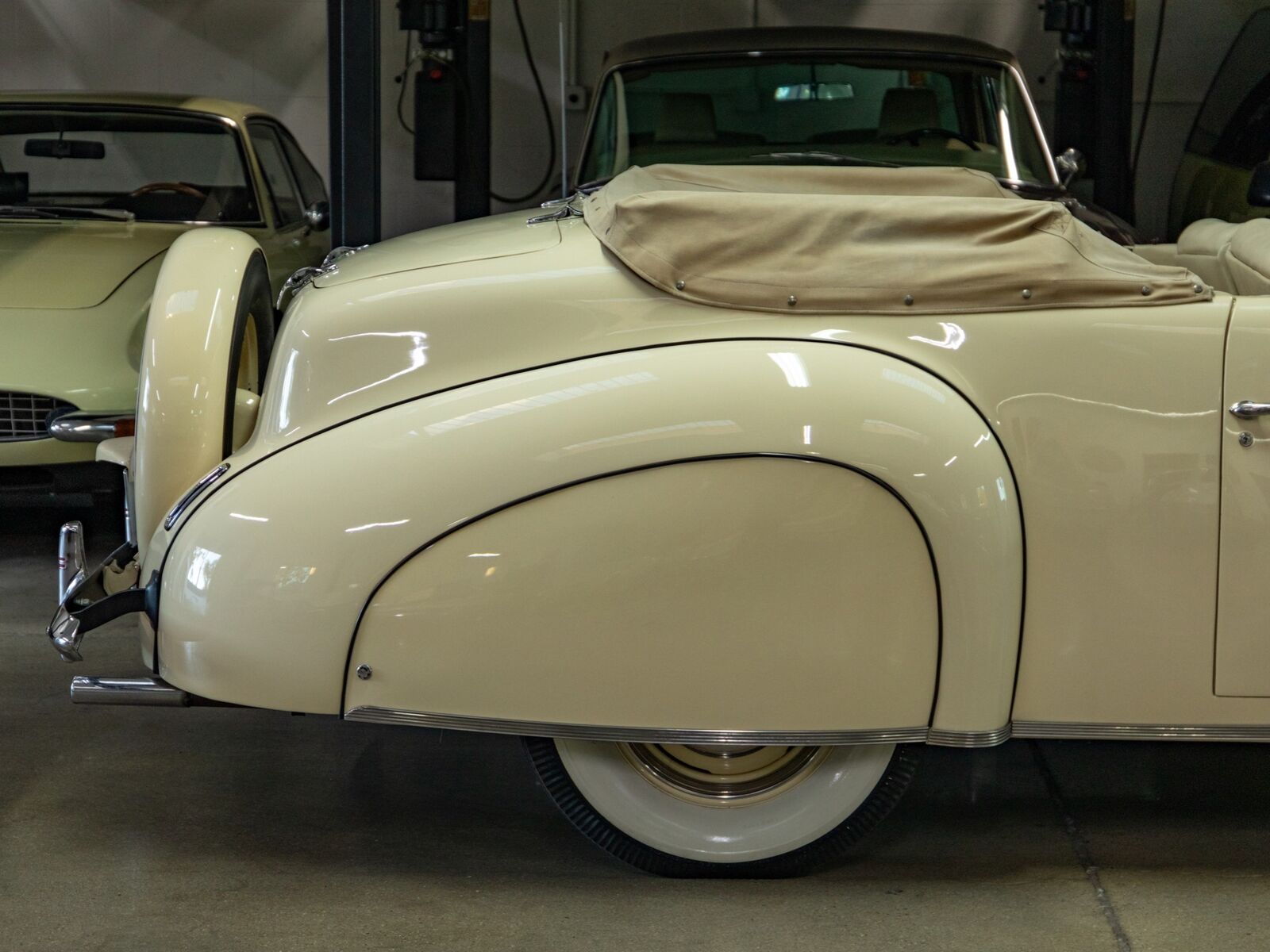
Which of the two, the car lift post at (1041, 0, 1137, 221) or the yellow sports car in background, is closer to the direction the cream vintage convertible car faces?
the car lift post

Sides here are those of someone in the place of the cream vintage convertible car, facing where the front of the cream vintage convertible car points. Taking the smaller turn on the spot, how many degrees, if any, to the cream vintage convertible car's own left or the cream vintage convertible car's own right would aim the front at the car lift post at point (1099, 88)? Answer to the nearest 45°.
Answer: approximately 90° to the cream vintage convertible car's own left

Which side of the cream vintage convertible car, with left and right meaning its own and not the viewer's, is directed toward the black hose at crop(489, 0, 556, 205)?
left

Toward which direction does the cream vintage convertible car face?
to the viewer's right

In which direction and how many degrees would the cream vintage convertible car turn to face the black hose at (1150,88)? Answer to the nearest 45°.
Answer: approximately 90° to its left
